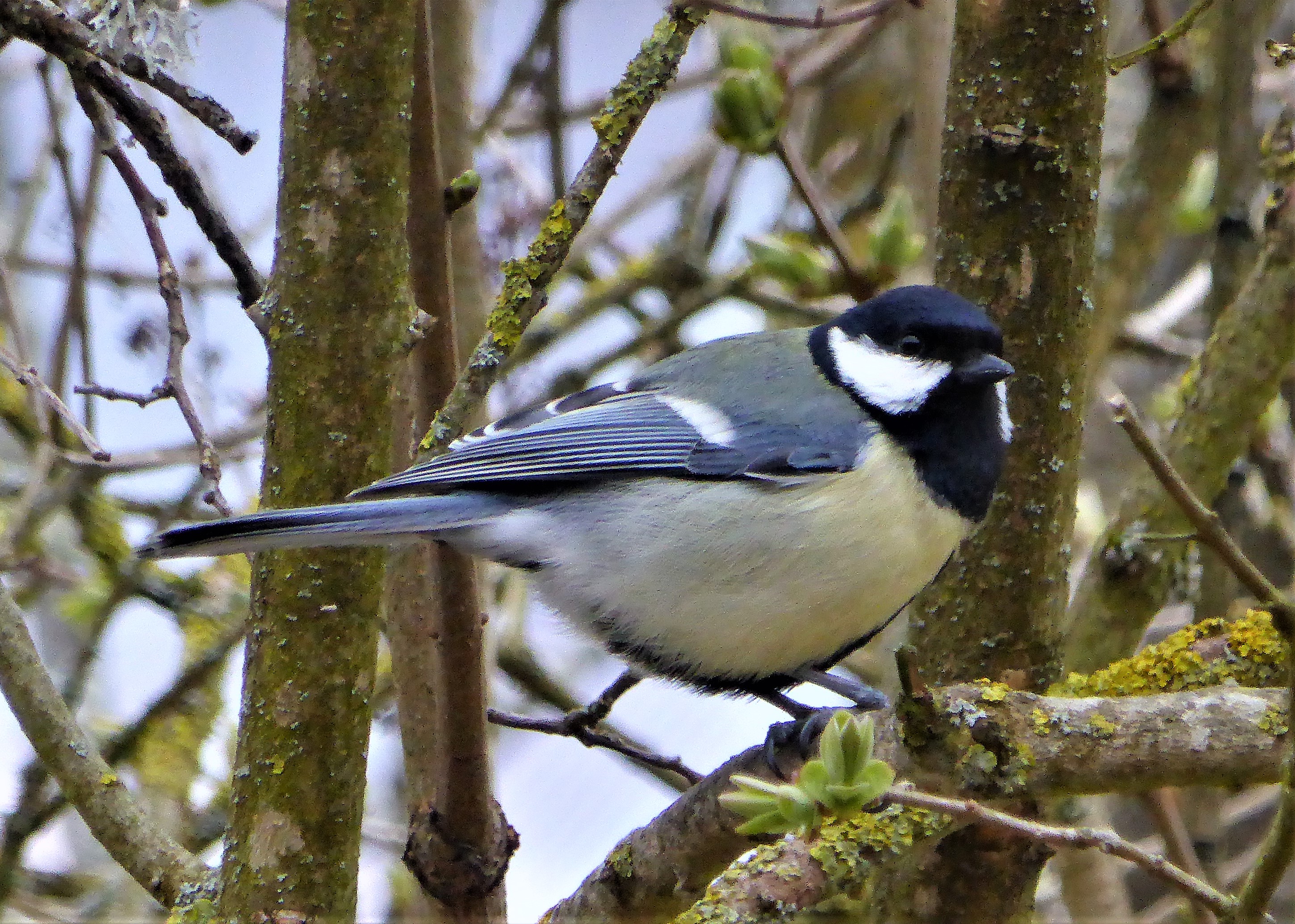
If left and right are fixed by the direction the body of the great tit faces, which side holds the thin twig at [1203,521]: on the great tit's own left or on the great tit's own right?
on the great tit's own left

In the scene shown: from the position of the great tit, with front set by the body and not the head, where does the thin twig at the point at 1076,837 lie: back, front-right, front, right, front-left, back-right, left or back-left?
front

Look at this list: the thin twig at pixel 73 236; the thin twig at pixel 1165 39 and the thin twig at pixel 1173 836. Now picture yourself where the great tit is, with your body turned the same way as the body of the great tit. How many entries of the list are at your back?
1

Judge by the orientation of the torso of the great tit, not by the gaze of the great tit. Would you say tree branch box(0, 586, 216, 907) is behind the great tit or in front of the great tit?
behind

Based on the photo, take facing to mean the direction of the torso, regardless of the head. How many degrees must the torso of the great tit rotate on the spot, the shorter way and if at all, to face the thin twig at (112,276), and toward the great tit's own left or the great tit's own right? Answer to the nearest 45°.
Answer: approximately 135° to the great tit's own left

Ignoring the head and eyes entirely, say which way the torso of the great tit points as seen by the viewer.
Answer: to the viewer's right

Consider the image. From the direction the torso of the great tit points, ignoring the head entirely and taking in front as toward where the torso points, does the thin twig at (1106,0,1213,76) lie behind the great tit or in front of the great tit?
in front

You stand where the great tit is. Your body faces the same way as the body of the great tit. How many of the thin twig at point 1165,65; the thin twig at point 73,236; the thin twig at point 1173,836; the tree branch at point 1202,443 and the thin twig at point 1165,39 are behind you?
1
